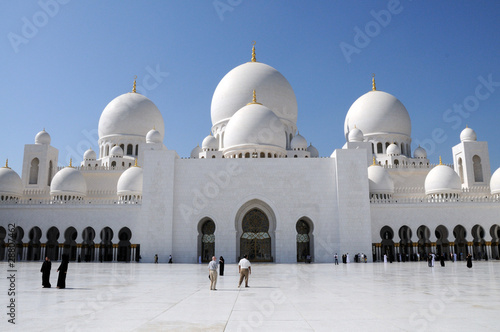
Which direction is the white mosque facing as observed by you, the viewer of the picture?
facing the viewer
